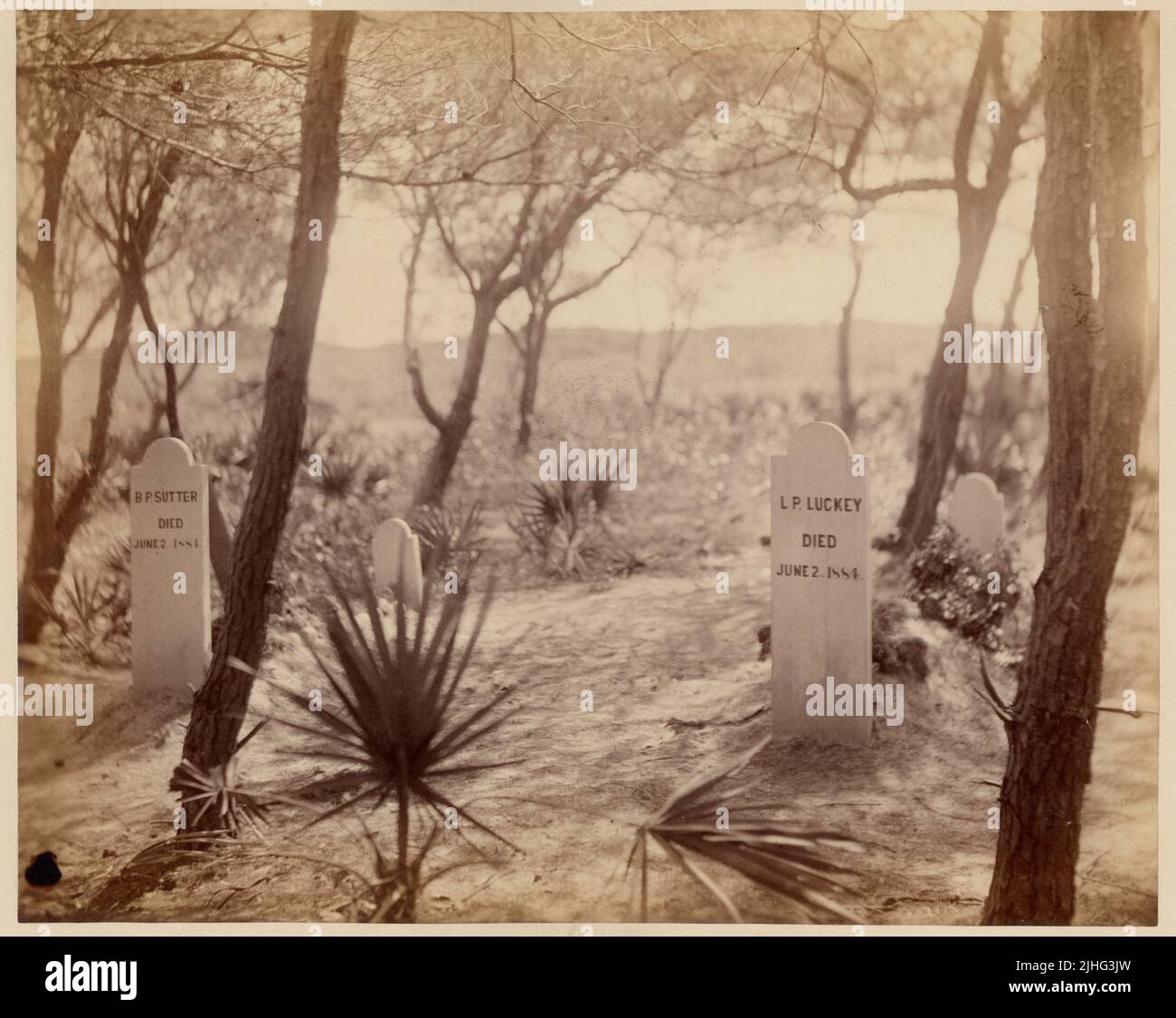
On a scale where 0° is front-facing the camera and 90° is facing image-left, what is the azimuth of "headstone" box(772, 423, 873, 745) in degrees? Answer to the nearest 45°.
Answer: approximately 0°

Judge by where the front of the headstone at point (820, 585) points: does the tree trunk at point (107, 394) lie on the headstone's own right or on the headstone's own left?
on the headstone's own right

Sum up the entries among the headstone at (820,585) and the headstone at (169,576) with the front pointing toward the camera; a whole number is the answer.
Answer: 2

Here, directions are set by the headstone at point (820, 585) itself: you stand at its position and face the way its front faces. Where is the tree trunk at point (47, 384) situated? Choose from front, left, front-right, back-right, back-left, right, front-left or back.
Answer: right
